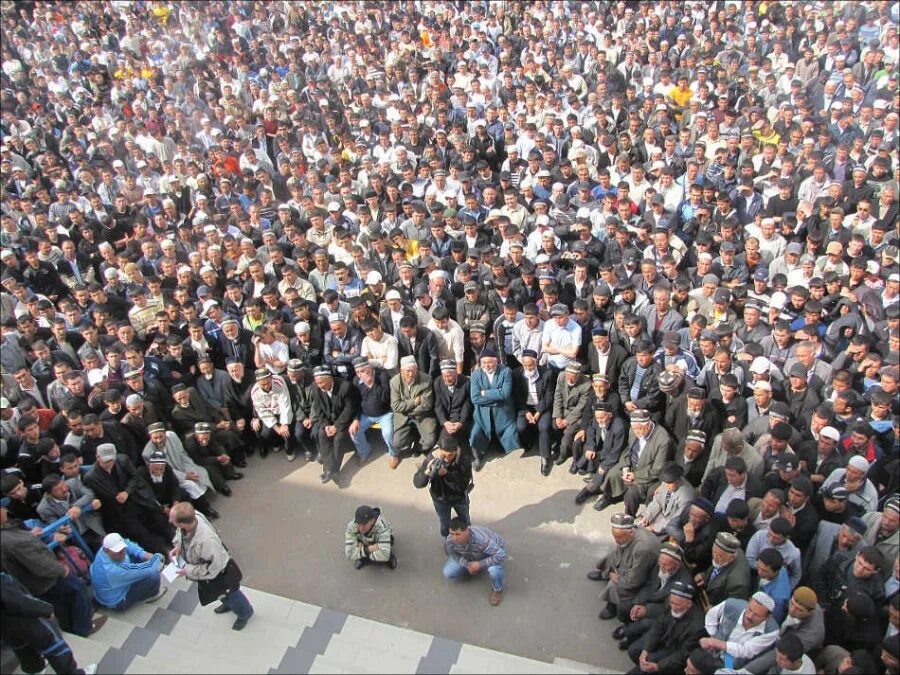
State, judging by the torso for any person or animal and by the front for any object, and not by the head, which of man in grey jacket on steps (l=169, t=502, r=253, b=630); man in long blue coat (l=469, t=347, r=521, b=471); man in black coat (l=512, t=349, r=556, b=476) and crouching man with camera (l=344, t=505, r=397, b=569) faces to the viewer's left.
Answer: man in grey jacket on steps (l=169, t=502, r=253, b=630)

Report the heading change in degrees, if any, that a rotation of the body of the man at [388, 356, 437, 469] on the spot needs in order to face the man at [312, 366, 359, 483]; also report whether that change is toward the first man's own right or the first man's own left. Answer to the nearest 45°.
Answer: approximately 90° to the first man's own right

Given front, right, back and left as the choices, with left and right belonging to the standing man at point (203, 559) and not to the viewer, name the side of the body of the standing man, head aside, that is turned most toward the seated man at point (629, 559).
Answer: back

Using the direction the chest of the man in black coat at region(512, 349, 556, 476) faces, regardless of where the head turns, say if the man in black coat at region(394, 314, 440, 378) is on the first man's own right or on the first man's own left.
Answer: on the first man's own right

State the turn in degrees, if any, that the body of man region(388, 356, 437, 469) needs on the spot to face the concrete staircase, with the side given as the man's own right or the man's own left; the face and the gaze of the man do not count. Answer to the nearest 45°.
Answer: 0° — they already face it

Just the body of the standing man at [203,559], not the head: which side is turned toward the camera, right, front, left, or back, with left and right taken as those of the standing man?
left

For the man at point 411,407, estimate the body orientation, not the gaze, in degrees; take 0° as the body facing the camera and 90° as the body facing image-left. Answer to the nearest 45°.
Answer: approximately 0°
